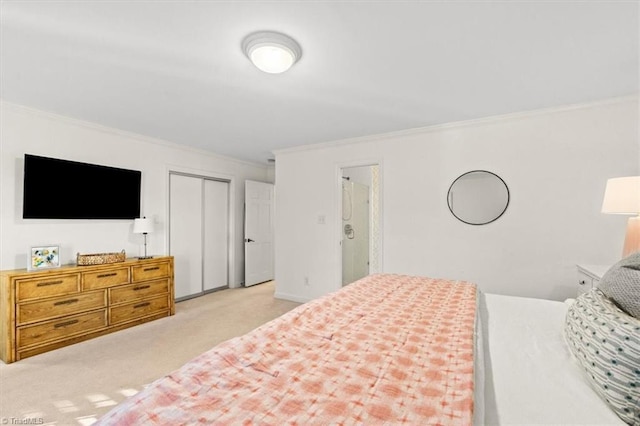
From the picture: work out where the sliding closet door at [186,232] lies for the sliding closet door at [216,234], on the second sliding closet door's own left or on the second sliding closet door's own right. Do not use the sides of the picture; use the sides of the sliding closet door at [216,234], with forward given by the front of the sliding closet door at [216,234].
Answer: on the second sliding closet door's own right

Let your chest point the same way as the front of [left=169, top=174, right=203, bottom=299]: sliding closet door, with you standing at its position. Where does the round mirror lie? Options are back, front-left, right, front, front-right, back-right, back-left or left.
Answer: front

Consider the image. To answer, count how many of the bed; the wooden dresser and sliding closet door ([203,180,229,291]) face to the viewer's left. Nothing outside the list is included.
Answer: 1

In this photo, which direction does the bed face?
to the viewer's left

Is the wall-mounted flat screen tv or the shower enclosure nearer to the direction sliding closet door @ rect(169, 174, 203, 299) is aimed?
the shower enclosure

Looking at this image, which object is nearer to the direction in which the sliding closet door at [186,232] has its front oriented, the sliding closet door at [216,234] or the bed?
the bed

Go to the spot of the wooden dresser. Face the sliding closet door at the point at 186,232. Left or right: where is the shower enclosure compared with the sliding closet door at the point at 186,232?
right

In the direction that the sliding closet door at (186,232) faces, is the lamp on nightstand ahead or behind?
ahead

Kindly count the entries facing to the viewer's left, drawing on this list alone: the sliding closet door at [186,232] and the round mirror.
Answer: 0

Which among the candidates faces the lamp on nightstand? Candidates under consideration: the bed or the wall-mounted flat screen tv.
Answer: the wall-mounted flat screen tv

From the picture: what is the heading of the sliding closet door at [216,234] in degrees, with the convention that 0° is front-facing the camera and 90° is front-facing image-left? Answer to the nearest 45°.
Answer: approximately 315°

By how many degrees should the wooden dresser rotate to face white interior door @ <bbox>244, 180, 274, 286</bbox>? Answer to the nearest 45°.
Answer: approximately 90° to its left

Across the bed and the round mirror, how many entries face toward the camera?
1

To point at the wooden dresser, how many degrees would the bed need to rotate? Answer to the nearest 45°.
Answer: approximately 45° to its right

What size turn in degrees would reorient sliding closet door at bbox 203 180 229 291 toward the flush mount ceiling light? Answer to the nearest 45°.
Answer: approximately 45° to its right

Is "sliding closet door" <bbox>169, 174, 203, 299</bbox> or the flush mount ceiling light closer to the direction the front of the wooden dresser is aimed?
the flush mount ceiling light

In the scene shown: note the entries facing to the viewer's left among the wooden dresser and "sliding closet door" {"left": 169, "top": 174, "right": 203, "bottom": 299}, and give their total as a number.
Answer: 0

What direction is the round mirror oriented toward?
toward the camera

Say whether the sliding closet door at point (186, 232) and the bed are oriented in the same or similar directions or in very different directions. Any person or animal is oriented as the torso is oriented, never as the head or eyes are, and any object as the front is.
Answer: very different directions
